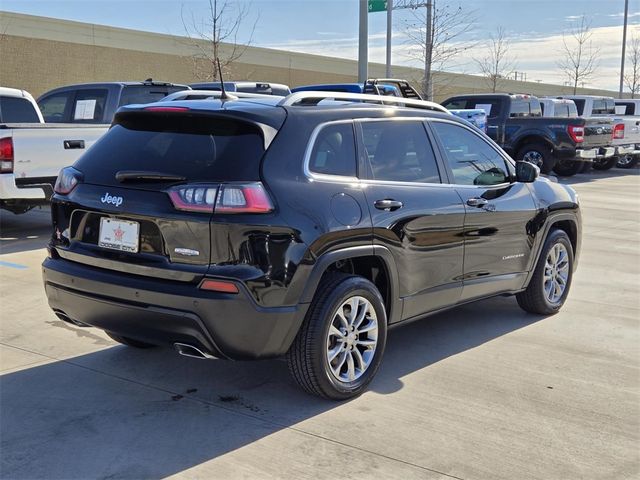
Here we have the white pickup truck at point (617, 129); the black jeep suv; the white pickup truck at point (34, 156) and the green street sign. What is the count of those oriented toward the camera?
1

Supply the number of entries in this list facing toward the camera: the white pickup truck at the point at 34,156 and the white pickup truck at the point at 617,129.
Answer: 0

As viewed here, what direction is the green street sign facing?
toward the camera

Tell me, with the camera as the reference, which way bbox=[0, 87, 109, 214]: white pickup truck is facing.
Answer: facing away from the viewer and to the left of the viewer

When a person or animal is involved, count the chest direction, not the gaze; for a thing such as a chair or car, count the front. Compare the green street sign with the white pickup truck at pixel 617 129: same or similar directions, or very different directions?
very different directions

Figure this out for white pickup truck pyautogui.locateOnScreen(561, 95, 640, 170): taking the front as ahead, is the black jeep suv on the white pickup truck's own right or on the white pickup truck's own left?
on the white pickup truck's own left

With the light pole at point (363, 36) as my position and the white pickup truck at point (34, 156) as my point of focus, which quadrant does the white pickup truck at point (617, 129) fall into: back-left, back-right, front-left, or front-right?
back-left

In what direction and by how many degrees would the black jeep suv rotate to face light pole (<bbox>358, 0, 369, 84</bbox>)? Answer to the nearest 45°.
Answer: approximately 45° to its left

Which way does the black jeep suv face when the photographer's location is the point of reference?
facing away from the viewer and to the right of the viewer

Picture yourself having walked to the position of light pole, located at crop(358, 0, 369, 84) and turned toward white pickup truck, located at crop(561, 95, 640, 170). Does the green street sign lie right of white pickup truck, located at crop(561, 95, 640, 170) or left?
left
